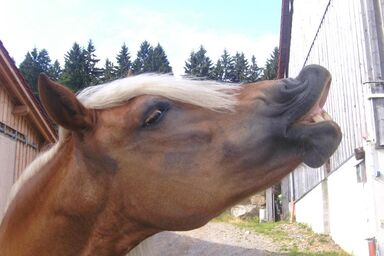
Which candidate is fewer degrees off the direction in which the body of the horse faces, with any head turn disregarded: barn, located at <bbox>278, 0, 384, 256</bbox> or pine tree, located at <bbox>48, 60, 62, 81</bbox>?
the barn

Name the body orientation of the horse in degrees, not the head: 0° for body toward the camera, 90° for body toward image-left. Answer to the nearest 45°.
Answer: approximately 270°

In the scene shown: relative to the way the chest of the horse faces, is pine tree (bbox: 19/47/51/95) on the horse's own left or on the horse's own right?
on the horse's own left

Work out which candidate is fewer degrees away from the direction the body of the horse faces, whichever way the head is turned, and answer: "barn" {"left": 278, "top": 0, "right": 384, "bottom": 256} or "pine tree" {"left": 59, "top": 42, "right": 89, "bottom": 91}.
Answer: the barn

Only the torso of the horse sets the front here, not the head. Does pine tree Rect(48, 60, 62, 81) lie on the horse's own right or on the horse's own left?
on the horse's own left

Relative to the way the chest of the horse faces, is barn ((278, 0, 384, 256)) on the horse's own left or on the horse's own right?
on the horse's own left

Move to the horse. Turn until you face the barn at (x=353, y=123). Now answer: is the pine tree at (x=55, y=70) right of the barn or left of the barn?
left

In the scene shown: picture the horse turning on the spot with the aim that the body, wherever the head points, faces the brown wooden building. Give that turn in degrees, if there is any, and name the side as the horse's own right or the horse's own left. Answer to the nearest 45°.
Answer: approximately 135° to the horse's own left

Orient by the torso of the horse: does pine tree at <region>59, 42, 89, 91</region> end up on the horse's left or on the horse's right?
on the horse's left
